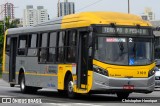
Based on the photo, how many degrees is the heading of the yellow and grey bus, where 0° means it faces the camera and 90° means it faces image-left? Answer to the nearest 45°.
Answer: approximately 315°
